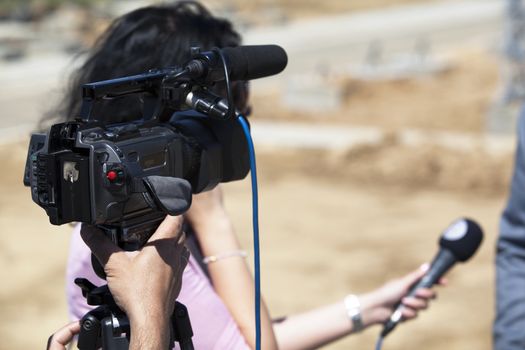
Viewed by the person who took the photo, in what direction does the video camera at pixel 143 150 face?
facing away from the viewer and to the right of the viewer
